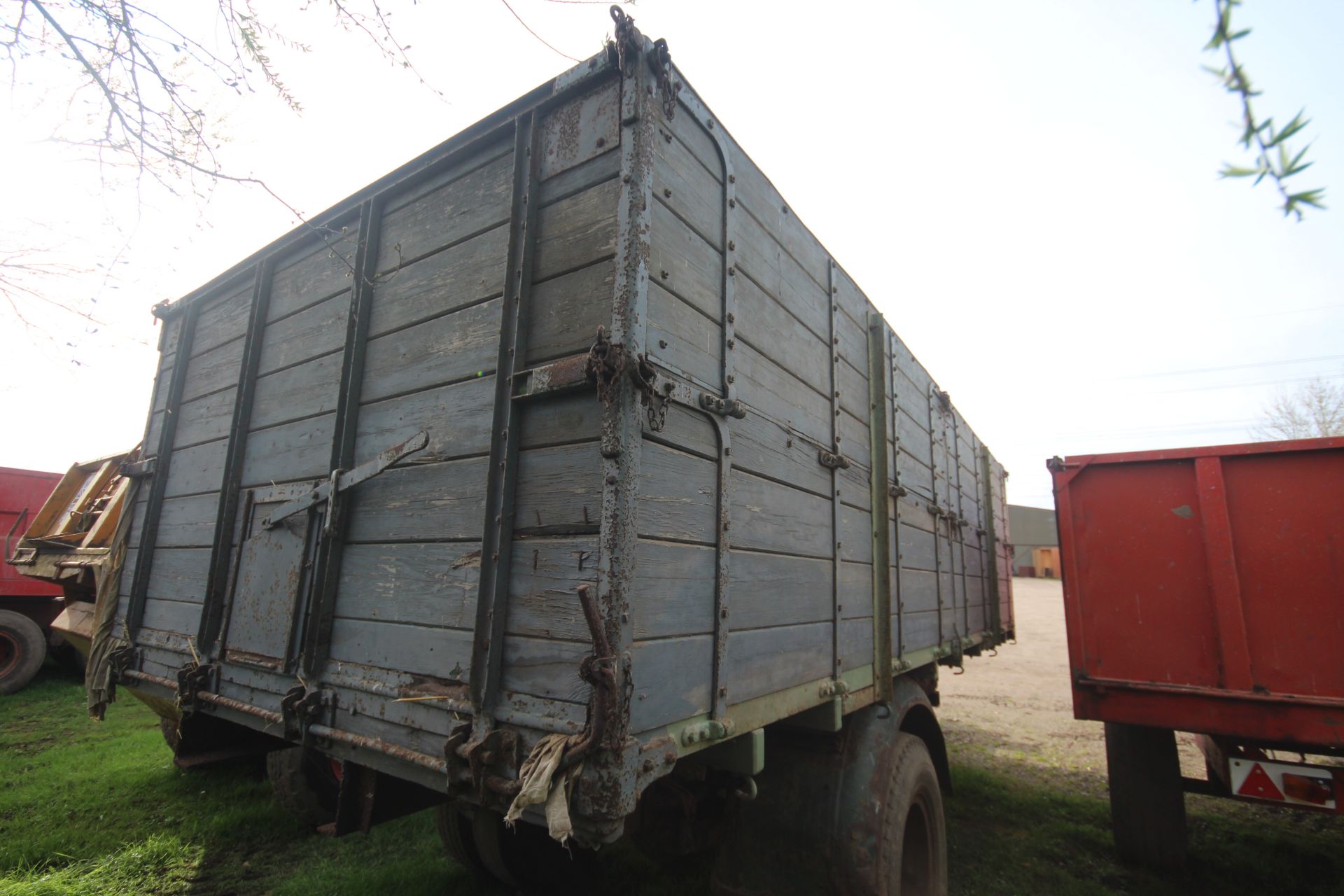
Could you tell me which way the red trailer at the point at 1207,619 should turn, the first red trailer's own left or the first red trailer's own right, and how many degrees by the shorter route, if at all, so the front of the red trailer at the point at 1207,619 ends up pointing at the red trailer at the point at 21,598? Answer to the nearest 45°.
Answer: approximately 90° to the first red trailer's own left

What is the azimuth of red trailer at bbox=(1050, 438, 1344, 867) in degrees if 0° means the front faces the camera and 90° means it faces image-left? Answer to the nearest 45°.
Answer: approximately 180°
